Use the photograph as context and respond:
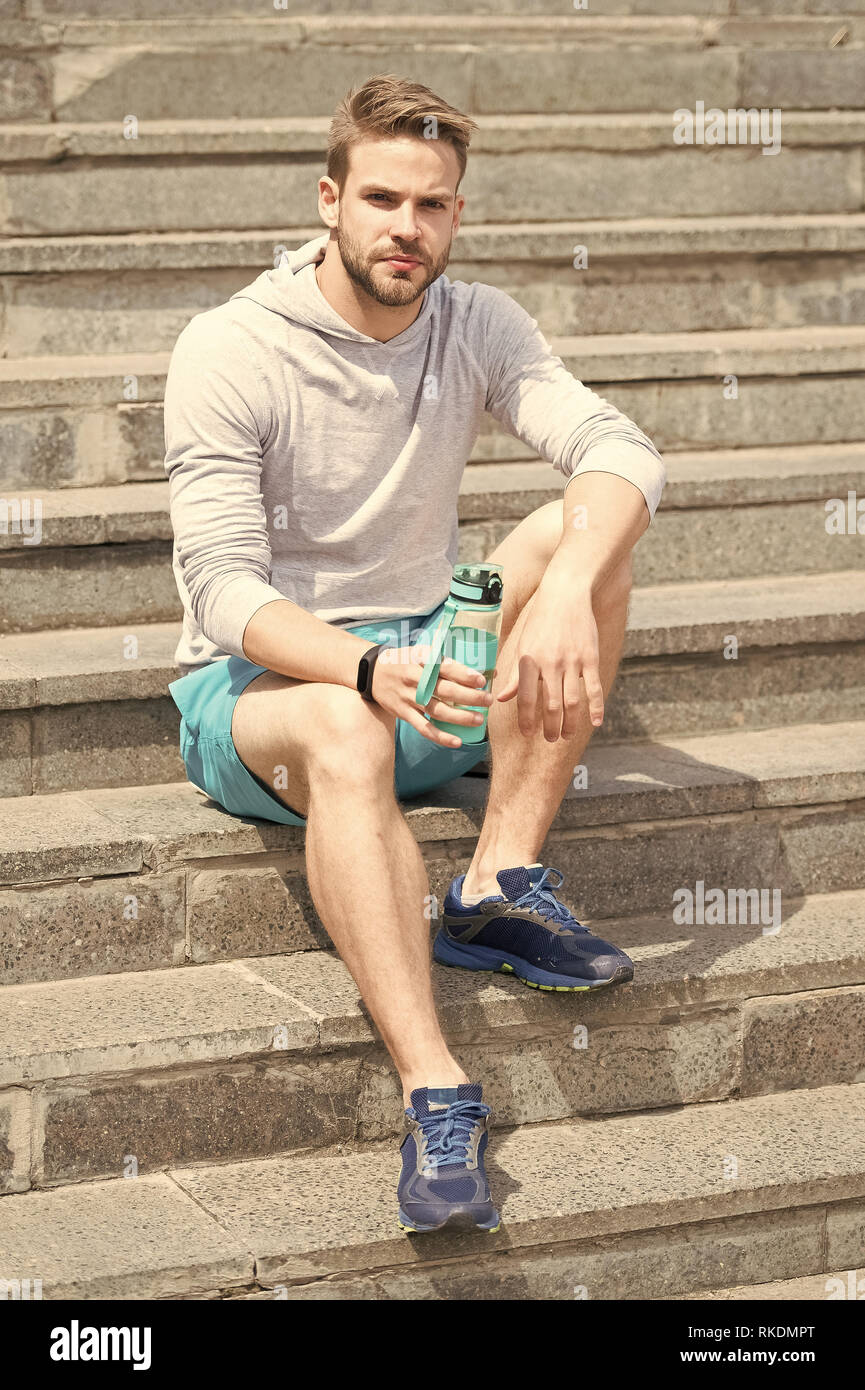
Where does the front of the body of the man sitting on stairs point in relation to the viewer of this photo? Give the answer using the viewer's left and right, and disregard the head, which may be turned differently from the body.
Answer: facing the viewer and to the right of the viewer
